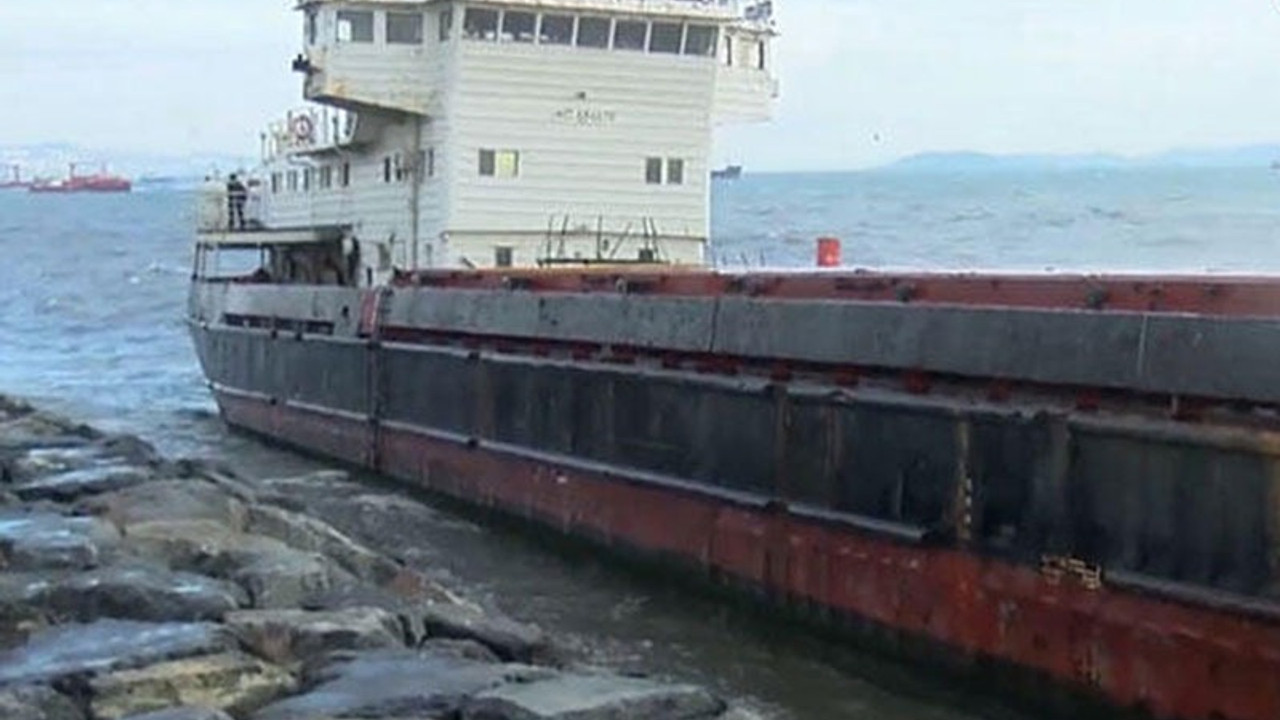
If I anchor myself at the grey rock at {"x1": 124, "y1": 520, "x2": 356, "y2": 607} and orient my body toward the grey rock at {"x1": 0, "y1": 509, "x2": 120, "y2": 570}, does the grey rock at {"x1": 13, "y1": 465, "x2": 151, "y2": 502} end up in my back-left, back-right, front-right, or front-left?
front-right

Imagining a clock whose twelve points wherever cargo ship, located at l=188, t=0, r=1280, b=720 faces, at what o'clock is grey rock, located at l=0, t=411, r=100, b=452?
The grey rock is roughly at 5 o'clock from the cargo ship.

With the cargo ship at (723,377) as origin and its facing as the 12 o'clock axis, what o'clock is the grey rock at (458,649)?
The grey rock is roughly at 2 o'clock from the cargo ship.

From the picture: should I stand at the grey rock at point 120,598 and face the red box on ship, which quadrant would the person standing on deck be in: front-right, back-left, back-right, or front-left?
front-left

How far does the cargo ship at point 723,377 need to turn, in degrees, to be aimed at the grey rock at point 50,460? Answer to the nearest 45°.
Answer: approximately 135° to its right

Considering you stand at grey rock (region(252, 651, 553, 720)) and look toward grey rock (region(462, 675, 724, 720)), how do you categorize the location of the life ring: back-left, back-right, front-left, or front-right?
back-left

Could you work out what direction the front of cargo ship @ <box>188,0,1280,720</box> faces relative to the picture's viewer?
facing the viewer and to the right of the viewer

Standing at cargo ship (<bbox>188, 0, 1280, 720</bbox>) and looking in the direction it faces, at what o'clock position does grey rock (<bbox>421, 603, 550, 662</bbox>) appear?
The grey rock is roughly at 2 o'clock from the cargo ship.

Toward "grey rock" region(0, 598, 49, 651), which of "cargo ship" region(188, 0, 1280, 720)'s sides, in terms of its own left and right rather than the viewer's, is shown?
right

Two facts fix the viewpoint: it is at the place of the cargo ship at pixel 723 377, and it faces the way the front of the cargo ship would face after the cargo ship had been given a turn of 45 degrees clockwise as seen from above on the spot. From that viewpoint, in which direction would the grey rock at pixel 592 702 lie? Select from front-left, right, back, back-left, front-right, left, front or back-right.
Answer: front
